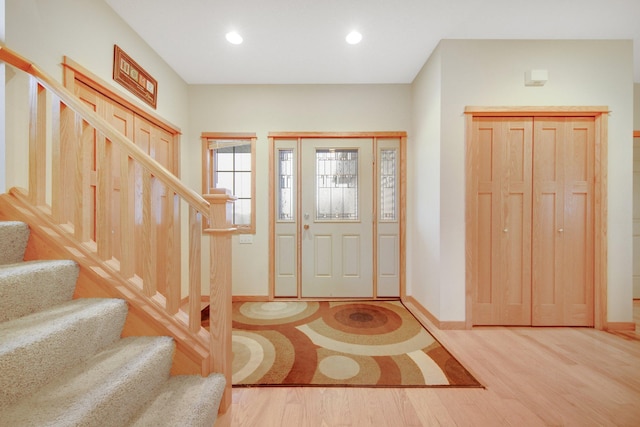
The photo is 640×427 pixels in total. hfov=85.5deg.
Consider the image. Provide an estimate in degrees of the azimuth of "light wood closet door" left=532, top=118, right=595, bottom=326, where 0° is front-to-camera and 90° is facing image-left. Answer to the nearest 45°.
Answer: approximately 0°

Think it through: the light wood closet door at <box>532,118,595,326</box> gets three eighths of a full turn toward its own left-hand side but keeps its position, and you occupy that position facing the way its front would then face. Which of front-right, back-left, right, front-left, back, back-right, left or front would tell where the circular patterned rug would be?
back

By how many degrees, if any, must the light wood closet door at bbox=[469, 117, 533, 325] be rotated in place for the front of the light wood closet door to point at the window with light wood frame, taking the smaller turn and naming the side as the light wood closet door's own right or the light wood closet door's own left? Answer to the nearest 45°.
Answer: approximately 90° to the light wood closet door's own right

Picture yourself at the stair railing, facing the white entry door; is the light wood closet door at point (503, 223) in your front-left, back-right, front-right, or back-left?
front-right

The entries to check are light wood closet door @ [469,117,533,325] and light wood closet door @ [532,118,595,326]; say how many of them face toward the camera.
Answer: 2

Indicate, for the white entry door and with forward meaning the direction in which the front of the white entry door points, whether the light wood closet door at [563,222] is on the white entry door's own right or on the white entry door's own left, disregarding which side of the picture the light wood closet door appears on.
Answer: on the white entry door's own left

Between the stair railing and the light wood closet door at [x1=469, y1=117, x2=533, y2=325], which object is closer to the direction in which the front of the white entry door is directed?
the stair railing

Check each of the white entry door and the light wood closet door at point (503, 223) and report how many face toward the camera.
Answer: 2

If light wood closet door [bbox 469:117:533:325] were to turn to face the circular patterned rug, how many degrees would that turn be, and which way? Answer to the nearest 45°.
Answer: approximately 45° to its right

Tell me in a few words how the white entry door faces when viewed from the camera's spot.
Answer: facing the viewer

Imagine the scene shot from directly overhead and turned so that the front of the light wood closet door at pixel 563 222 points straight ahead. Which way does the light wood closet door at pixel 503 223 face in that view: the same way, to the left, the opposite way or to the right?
the same way

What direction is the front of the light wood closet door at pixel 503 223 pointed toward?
toward the camera
